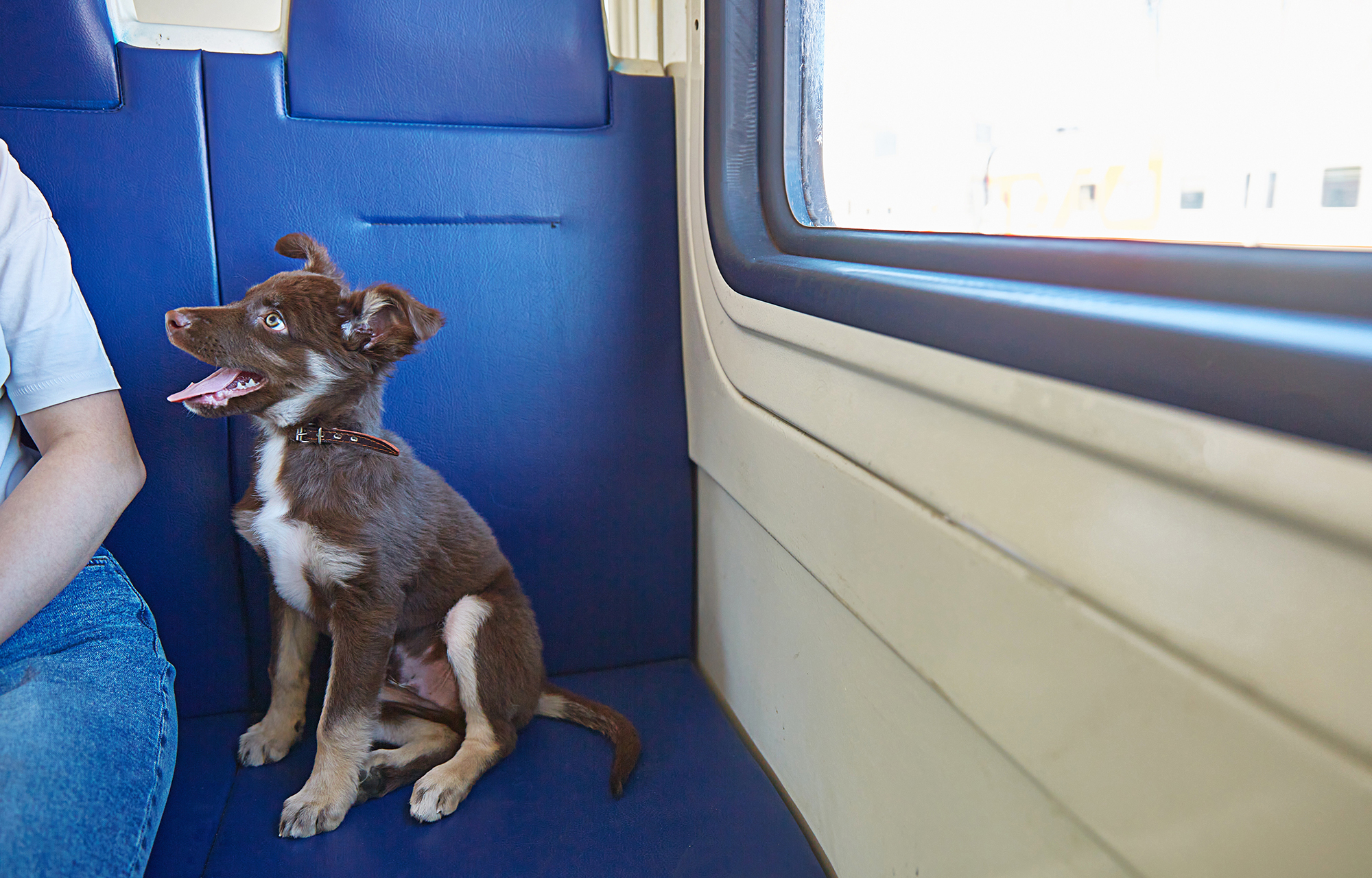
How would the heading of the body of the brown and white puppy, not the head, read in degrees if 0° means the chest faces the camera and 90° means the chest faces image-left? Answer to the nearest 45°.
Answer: approximately 45°

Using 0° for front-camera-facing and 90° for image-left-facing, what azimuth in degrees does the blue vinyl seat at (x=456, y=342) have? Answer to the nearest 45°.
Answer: approximately 0°
